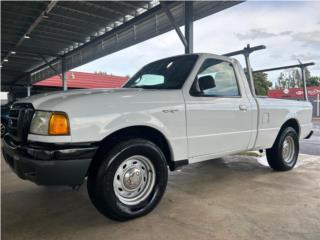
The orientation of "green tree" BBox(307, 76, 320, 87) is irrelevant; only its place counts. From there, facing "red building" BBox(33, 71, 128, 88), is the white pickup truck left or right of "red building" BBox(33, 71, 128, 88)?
left

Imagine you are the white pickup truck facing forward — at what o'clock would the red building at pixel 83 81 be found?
The red building is roughly at 4 o'clock from the white pickup truck.

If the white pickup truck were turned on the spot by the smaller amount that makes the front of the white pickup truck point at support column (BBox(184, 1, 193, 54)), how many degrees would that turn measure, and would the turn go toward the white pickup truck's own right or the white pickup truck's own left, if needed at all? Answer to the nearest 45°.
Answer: approximately 135° to the white pickup truck's own right

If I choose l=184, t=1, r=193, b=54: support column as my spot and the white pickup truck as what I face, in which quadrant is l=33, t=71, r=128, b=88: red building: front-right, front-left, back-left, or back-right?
back-right

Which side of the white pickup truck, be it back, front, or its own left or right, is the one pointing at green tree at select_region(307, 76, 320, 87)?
back

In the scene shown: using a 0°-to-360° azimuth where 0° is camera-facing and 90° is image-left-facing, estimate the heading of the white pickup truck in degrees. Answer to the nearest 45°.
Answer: approximately 45°
